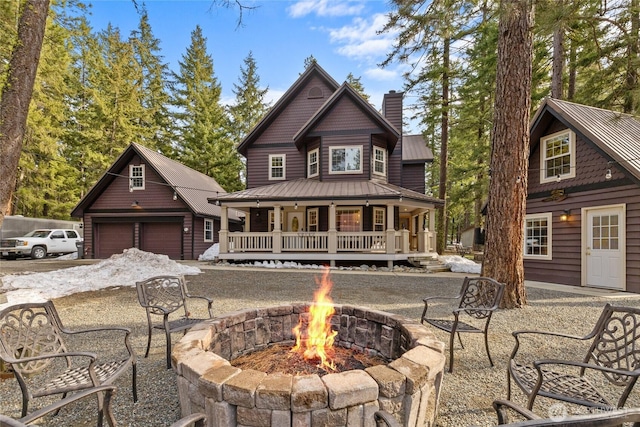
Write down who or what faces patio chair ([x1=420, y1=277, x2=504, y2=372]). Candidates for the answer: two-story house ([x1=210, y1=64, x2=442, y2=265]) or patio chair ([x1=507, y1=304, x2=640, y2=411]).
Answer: the two-story house

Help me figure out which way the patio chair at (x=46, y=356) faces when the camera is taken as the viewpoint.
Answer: facing the viewer and to the right of the viewer

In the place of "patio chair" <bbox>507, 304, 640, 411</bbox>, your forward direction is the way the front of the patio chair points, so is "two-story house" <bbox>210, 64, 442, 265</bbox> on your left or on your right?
on your right

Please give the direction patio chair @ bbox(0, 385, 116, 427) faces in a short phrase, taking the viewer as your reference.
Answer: facing away from the viewer and to the right of the viewer

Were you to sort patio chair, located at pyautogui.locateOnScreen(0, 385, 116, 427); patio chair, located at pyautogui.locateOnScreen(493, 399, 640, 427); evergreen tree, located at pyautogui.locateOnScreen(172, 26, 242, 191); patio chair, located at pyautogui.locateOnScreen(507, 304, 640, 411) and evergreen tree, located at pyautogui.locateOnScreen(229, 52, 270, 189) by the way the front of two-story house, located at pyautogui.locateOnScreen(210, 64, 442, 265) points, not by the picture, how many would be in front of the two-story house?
3

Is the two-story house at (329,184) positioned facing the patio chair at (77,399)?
yes

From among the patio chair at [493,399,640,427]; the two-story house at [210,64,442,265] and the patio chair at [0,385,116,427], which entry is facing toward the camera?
the two-story house

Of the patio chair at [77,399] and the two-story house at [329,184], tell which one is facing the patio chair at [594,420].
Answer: the two-story house
